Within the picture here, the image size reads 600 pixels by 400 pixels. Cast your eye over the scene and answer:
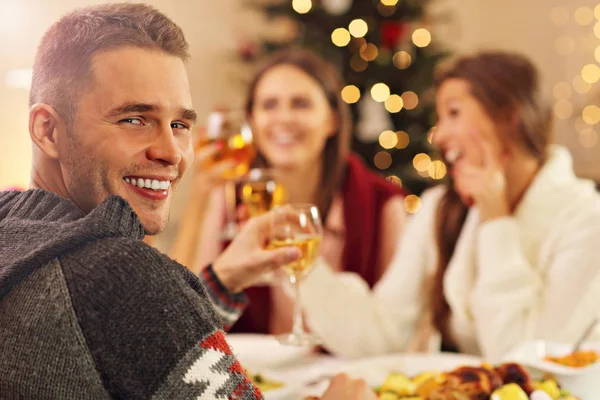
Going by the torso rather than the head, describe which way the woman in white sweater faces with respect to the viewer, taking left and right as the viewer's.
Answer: facing the viewer and to the left of the viewer

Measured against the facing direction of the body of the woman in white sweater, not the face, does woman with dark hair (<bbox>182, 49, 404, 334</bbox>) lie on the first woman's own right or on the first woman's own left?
on the first woman's own right

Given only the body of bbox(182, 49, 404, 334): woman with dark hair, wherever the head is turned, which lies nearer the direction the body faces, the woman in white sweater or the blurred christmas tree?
the woman in white sweater

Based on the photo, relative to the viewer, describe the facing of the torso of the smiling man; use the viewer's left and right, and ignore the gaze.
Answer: facing away from the viewer and to the right of the viewer

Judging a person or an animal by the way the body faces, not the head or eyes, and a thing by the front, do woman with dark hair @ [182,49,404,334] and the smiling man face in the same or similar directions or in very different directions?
very different directions

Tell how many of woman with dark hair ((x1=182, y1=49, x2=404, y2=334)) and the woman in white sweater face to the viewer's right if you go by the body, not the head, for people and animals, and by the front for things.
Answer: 0

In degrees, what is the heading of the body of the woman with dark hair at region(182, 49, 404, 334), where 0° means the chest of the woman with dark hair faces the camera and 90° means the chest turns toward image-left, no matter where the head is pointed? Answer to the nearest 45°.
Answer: approximately 45°

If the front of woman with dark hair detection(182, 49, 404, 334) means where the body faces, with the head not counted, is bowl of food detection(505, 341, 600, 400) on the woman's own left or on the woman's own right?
on the woman's own left

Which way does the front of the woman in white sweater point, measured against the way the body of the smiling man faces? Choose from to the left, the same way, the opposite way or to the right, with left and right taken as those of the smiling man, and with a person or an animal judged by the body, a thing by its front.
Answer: the opposite way

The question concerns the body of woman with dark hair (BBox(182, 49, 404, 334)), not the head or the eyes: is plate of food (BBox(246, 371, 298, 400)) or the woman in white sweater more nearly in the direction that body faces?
the plate of food

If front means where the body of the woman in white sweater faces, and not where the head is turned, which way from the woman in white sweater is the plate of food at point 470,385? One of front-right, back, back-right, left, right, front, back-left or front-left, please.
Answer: front-left
